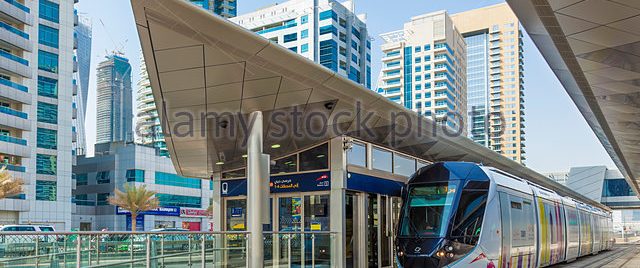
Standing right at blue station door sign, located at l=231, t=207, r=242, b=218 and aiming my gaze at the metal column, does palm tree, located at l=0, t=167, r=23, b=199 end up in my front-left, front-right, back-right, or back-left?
back-right

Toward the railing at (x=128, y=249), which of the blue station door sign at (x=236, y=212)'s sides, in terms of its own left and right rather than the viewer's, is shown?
front

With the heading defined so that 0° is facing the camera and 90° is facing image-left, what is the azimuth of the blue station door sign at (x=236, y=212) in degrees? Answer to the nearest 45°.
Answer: approximately 0°

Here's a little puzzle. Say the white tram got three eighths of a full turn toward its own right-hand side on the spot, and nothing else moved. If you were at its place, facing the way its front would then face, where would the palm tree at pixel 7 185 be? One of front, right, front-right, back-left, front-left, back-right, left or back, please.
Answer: front-left

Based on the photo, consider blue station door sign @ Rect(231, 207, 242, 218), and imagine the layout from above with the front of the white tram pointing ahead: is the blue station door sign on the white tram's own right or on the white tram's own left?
on the white tram's own right

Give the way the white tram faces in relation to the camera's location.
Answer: facing the viewer and to the left of the viewer

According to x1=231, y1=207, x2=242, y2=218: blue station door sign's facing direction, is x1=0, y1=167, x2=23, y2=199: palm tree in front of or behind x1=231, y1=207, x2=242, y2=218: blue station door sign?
behind

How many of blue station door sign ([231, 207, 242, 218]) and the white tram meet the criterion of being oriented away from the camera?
0

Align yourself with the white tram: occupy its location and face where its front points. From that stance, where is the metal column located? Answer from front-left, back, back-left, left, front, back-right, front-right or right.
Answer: front
